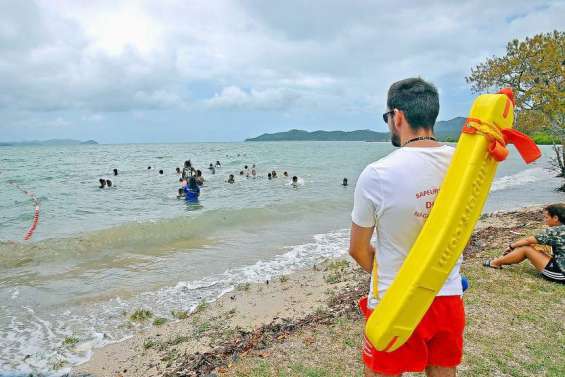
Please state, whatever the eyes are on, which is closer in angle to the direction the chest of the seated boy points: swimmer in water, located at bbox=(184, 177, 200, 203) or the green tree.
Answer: the swimmer in water

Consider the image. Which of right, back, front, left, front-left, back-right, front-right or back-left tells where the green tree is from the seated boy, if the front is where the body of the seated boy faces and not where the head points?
right

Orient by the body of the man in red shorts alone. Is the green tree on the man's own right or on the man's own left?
on the man's own right

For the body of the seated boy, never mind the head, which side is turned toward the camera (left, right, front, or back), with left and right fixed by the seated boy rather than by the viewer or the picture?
left

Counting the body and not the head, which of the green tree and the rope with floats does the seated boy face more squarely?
the rope with floats

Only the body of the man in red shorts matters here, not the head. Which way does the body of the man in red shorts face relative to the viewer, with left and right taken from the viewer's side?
facing away from the viewer and to the left of the viewer
